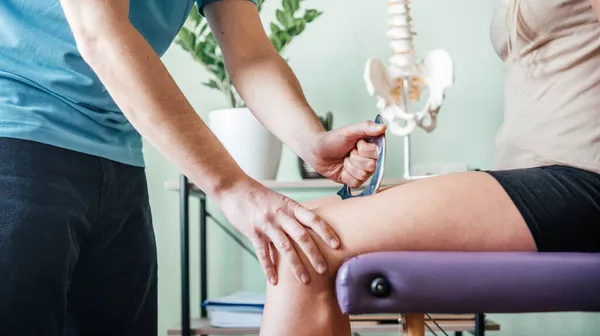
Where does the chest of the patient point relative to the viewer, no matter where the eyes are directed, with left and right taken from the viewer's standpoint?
facing to the left of the viewer

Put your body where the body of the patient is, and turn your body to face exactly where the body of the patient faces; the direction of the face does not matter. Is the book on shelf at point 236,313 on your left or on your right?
on your right

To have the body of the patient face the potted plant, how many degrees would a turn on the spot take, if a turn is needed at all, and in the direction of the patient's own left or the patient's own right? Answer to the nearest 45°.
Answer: approximately 45° to the patient's own right

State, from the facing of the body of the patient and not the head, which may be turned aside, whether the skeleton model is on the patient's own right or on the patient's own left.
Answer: on the patient's own right

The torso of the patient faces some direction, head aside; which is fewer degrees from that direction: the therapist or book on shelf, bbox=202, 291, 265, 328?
the therapist

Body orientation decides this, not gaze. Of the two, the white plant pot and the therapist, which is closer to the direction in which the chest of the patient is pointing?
the therapist

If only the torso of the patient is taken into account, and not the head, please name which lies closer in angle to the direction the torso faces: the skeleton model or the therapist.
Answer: the therapist

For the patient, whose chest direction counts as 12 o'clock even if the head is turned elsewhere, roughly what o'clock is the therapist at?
The therapist is roughly at 12 o'clock from the patient.
